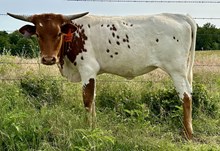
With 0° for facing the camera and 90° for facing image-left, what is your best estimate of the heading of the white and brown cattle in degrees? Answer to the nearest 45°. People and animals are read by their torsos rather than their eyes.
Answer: approximately 90°
